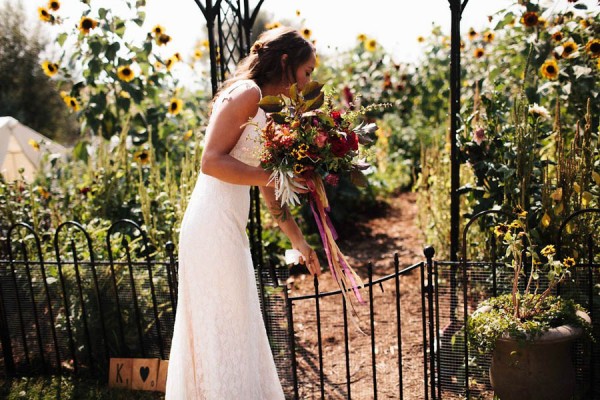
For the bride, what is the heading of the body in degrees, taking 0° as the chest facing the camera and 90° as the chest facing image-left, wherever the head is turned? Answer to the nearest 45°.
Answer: approximately 270°

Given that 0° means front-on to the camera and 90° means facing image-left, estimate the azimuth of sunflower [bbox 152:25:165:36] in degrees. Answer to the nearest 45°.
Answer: approximately 0°

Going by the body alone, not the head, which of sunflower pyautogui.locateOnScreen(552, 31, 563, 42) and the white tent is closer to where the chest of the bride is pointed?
the sunflower

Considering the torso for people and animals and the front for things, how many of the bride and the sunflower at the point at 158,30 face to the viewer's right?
1

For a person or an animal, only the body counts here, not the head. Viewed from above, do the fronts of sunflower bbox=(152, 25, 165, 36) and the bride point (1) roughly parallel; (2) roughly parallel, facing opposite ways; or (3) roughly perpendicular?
roughly perpendicular

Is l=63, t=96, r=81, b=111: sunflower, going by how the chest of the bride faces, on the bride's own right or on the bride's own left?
on the bride's own left

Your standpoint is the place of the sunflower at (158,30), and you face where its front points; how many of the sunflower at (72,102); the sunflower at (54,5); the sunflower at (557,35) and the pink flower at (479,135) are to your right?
2

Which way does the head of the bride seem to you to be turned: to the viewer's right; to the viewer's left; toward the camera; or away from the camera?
to the viewer's right

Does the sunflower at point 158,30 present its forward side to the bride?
yes

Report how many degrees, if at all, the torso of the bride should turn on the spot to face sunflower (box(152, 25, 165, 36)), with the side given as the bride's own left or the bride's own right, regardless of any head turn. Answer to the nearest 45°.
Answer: approximately 90° to the bride's own left

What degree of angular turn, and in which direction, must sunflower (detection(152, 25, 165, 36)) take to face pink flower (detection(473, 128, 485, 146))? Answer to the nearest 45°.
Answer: approximately 45° to its left
